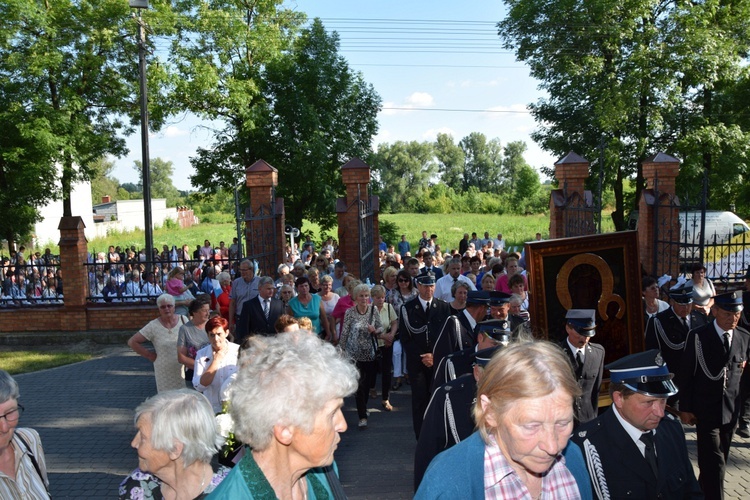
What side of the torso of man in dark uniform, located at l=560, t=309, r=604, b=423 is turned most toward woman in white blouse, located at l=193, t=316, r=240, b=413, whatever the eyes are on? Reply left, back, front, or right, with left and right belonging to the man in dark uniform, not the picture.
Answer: right

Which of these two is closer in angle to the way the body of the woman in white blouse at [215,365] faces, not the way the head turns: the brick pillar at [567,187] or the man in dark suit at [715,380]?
the man in dark suit

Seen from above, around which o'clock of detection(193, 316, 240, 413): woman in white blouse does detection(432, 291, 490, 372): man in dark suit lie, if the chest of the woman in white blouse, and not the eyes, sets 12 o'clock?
The man in dark suit is roughly at 9 o'clock from the woman in white blouse.

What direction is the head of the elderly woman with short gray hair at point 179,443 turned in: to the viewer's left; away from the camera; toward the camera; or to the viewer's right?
to the viewer's left

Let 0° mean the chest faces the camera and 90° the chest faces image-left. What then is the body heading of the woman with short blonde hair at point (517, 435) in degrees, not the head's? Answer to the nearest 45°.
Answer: approximately 315°
